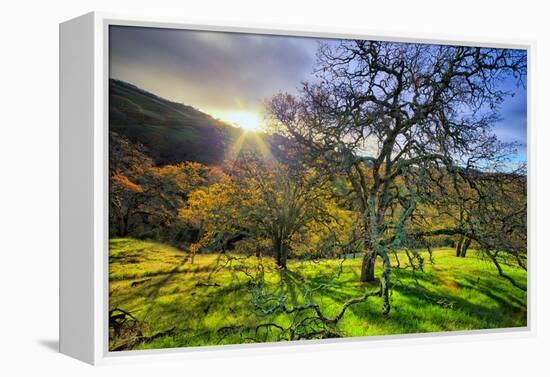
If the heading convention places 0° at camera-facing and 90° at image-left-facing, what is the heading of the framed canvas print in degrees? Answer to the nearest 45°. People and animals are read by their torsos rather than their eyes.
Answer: approximately 315°
